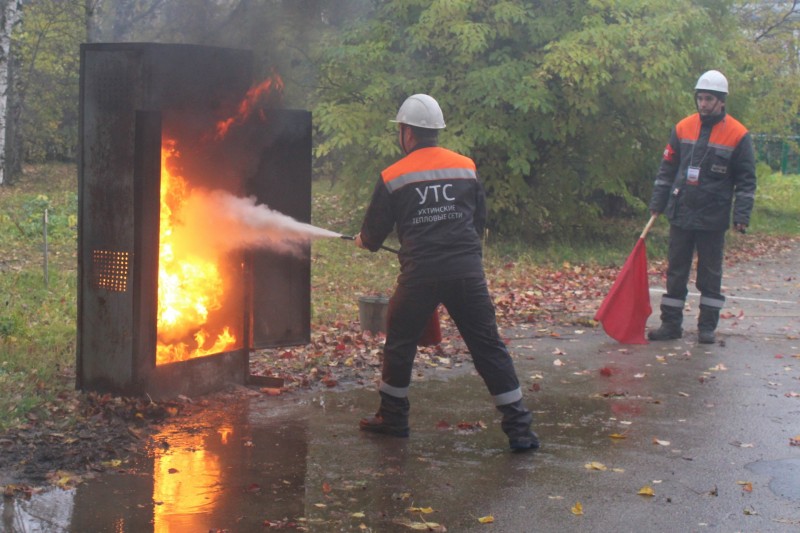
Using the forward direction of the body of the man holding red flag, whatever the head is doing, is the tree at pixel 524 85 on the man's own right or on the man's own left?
on the man's own right

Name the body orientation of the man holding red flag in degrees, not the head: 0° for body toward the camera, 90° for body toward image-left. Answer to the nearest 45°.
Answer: approximately 45°

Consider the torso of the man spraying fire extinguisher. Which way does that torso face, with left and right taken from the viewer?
facing away from the viewer and to the left of the viewer

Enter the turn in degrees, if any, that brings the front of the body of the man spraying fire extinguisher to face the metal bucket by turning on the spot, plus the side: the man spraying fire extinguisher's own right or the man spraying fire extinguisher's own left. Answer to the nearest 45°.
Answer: approximately 45° to the man spraying fire extinguisher's own right

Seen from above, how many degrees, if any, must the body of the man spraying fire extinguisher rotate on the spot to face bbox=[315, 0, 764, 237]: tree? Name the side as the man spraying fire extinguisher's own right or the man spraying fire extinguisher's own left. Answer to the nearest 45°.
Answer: approximately 45° to the man spraying fire extinguisher's own right

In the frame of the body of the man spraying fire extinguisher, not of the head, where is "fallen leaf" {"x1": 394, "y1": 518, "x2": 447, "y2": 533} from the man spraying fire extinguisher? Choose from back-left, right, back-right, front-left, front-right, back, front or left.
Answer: back-left

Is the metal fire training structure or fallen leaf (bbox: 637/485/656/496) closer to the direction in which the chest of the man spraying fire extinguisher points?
the metal fire training structure

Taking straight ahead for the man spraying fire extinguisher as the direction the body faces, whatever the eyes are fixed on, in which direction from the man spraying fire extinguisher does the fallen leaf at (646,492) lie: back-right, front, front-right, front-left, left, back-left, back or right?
back

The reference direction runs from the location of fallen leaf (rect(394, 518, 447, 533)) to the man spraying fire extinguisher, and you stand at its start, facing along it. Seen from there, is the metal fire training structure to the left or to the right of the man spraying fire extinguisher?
left
